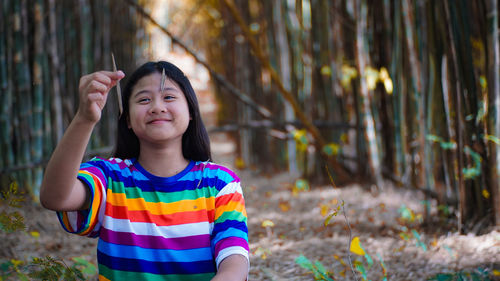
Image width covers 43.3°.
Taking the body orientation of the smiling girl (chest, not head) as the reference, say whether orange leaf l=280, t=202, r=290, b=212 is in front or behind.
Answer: behind

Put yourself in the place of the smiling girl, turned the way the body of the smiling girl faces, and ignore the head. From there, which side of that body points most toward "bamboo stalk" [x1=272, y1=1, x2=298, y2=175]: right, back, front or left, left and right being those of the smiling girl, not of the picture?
back

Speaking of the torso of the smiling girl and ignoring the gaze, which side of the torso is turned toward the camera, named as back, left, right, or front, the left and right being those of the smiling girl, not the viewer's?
front

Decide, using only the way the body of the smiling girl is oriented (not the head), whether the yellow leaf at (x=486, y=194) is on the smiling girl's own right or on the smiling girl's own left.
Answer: on the smiling girl's own left

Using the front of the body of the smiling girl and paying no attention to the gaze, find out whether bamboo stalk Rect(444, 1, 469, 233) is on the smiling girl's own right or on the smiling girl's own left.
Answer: on the smiling girl's own left

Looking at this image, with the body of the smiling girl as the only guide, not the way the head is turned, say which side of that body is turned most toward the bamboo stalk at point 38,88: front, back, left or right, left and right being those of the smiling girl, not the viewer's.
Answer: back
